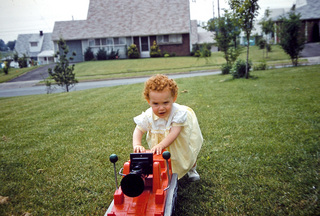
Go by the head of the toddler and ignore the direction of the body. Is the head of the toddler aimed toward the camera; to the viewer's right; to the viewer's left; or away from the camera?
toward the camera

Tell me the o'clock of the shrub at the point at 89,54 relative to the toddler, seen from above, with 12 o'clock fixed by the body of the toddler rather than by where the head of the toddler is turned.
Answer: The shrub is roughly at 4 o'clock from the toddler.

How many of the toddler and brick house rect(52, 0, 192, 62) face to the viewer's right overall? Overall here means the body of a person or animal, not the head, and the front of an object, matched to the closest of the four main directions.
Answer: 0

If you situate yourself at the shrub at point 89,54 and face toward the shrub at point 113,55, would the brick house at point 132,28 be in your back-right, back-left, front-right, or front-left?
front-left

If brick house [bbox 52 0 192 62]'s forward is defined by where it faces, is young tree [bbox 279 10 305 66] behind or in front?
in front

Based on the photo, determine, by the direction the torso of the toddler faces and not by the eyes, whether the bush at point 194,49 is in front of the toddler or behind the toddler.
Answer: behind

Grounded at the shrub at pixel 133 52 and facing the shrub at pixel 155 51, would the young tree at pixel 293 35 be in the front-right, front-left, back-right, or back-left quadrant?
front-right

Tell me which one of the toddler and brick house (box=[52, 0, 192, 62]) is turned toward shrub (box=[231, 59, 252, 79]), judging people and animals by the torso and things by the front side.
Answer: the brick house

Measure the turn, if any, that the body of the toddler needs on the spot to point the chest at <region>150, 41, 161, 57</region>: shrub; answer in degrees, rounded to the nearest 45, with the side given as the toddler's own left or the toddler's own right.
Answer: approximately 135° to the toddler's own right

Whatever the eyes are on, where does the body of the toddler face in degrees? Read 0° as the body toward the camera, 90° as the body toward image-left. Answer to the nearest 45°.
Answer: approximately 45°

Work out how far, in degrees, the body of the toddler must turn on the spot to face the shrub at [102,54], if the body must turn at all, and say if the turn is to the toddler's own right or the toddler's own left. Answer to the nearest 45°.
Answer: approximately 135° to the toddler's own right

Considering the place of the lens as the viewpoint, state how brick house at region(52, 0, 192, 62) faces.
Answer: facing the viewer

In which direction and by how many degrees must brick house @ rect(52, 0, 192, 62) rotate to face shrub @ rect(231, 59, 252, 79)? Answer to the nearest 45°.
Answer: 0° — it already faces it

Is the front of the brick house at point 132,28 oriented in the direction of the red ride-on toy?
yes

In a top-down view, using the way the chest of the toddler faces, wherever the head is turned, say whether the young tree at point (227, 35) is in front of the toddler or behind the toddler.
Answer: behind
